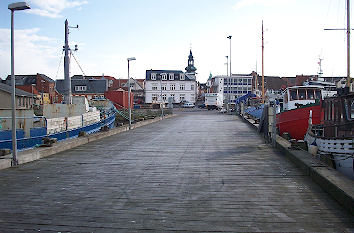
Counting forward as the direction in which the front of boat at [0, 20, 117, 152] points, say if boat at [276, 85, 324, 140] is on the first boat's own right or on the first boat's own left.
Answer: on the first boat's own right

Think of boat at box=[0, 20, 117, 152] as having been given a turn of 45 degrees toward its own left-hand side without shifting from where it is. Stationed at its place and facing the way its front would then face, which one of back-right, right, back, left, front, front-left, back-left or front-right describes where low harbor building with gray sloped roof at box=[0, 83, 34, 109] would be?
front

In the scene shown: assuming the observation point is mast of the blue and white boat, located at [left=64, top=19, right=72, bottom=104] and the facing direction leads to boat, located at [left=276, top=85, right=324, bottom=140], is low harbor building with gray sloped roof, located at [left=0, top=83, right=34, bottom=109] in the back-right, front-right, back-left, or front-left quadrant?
back-left

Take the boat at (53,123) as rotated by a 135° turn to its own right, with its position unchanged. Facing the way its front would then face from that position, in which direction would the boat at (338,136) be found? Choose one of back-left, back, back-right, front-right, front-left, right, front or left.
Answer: front-left

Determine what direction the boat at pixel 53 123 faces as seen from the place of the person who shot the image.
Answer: facing away from the viewer and to the right of the viewer

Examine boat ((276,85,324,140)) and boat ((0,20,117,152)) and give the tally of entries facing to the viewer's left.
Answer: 0

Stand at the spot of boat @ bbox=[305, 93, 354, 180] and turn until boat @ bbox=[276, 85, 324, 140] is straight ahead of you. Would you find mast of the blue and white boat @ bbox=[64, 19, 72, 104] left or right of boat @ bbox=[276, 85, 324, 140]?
left
